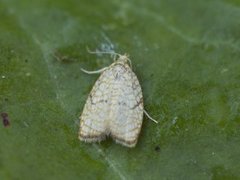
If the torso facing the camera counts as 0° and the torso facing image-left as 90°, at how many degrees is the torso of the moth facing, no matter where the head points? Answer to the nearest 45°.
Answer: approximately 180°
